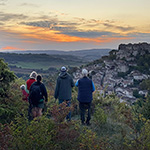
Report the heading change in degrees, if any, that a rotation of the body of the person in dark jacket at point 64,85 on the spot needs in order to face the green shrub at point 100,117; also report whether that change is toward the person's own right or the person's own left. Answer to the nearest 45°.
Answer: approximately 135° to the person's own right

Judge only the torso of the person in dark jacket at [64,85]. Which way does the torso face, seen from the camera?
away from the camera
